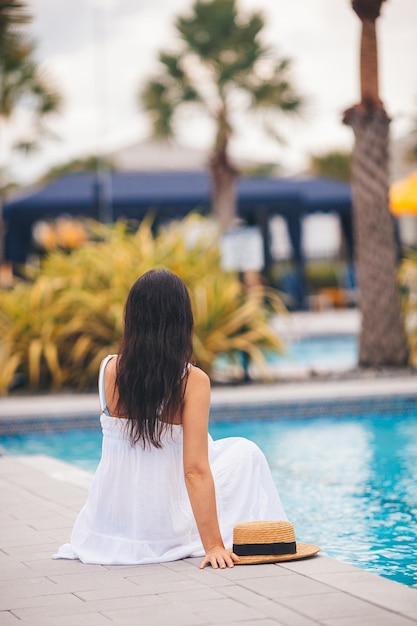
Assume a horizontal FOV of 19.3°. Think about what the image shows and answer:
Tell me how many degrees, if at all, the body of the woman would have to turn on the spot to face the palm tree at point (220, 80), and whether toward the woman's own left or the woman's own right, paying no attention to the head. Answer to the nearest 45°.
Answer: approximately 45° to the woman's own left

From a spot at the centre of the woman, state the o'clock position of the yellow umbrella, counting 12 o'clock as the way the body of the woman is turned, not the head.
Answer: The yellow umbrella is roughly at 11 o'clock from the woman.

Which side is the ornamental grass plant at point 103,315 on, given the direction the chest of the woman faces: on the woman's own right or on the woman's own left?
on the woman's own left

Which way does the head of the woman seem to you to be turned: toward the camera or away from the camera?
away from the camera

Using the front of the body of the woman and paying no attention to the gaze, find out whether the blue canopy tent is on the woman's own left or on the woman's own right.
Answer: on the woman's own left

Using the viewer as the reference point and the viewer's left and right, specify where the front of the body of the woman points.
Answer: facing away from the viewer and to the right of the viewer

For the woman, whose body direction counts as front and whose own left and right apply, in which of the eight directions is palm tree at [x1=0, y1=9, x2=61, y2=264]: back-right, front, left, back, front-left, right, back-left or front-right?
front-left
